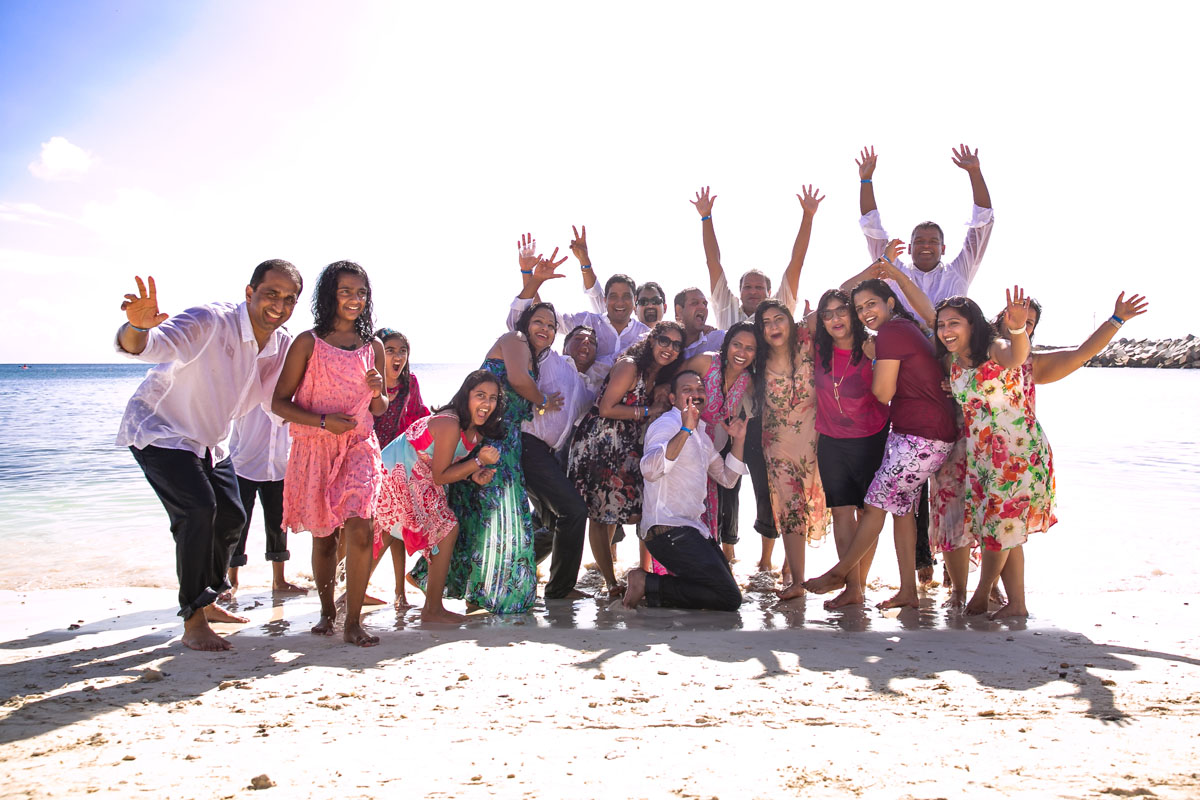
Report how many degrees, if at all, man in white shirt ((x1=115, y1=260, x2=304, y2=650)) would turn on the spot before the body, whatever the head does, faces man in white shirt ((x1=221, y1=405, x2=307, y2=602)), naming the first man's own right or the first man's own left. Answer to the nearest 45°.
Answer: approximately 135° to the first man's own left

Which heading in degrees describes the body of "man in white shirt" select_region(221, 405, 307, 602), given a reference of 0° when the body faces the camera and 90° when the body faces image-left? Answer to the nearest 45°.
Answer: approximately 315°

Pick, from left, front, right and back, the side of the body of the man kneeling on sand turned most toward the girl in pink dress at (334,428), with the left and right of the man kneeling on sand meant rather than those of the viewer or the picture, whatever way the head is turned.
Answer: right

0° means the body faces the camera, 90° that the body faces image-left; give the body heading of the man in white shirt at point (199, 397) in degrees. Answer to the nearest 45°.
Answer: approximately 315°
